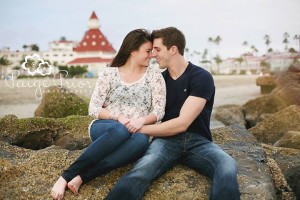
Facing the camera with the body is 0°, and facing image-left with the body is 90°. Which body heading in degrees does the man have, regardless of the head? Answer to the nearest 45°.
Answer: approximately 45°

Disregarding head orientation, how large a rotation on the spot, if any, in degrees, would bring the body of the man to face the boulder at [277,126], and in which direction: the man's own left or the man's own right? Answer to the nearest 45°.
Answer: approximately 180°

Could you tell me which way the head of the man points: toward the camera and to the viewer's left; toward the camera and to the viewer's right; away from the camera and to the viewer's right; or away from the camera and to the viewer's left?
toward the camera and to the viewer's left

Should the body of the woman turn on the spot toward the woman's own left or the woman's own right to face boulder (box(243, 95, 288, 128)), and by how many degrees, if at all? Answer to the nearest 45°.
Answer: approximately 135° to the woman's own left

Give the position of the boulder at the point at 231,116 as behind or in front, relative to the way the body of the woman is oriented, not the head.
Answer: behind

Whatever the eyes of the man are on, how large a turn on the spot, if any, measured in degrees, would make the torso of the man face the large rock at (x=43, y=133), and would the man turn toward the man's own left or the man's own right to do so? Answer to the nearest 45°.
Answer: approximately 90° to the man's own right

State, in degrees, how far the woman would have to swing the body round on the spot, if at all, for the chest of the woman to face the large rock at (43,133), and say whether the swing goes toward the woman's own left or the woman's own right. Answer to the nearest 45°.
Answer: approximately 135° to the woman's own right

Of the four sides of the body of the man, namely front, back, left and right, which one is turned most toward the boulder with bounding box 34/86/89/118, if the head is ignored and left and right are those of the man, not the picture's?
right

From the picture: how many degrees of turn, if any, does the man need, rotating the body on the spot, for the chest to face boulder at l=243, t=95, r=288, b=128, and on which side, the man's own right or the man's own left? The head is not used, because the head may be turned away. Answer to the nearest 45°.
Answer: approximately 135° to the man's own right

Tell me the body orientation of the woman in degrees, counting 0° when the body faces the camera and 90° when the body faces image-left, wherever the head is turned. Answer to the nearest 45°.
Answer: approximately 0°
